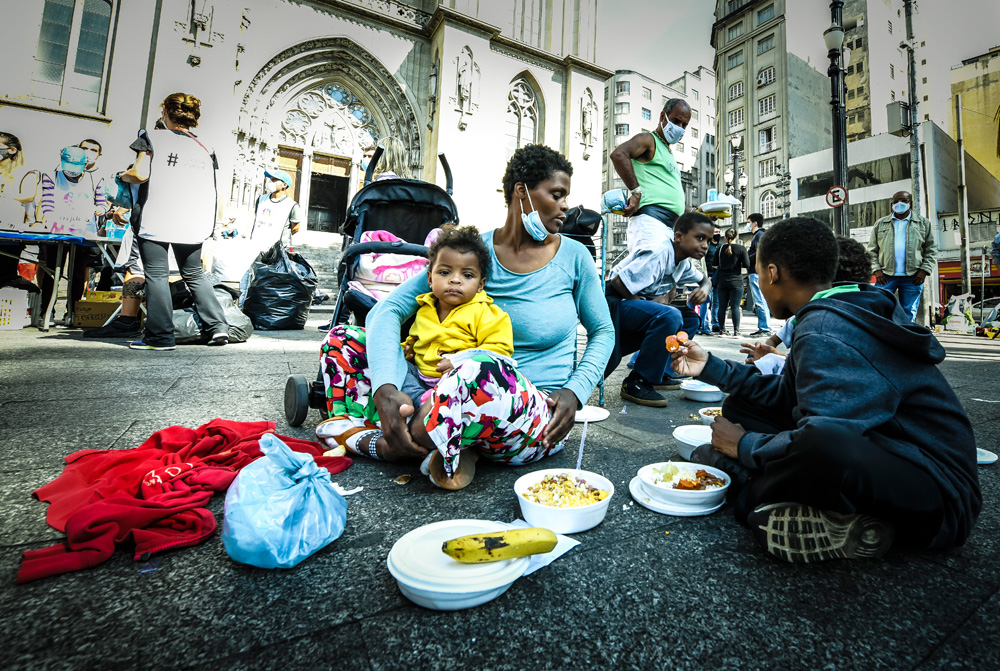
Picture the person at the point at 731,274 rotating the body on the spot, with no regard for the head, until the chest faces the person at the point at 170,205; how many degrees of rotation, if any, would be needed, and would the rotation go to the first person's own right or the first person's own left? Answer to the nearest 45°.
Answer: approximately 135° to the first person's own left

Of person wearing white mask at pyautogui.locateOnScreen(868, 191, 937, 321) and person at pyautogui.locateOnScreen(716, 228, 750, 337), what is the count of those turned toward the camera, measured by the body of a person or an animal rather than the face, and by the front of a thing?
1

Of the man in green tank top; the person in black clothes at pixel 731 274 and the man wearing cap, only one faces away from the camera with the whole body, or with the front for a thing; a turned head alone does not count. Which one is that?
the person in black clothes

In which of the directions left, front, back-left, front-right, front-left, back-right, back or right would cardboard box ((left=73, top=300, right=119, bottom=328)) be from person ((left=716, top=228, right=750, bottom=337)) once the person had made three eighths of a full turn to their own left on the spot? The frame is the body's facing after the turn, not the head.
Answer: front

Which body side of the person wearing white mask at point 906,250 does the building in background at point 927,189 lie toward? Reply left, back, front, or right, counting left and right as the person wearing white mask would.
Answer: back

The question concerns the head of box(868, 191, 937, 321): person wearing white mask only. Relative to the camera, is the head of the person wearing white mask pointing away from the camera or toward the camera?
toward the camera

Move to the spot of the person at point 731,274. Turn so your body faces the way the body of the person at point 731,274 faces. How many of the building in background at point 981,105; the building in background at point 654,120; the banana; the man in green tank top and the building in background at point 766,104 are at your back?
2

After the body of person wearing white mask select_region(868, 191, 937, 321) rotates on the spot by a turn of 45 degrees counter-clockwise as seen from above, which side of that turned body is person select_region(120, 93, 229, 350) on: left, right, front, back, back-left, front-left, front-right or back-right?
right

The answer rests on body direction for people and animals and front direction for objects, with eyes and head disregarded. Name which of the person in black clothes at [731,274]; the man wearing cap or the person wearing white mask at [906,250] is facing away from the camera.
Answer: the person in black clothes

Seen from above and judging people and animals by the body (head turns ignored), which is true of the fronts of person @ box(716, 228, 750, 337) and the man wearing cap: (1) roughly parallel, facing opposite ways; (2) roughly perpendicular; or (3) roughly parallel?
roughly parallel, facing opposite ways

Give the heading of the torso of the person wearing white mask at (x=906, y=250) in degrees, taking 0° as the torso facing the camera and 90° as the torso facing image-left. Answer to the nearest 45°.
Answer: approximately 0°

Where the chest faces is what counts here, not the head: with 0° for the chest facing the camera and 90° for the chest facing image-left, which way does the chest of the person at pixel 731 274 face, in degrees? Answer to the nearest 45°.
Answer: approximately 180°

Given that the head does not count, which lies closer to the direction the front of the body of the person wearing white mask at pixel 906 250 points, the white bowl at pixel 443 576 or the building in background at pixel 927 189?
the white bowl

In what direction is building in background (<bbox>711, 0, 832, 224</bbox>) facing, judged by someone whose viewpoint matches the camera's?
facing the viewer and to the left of the viewer
